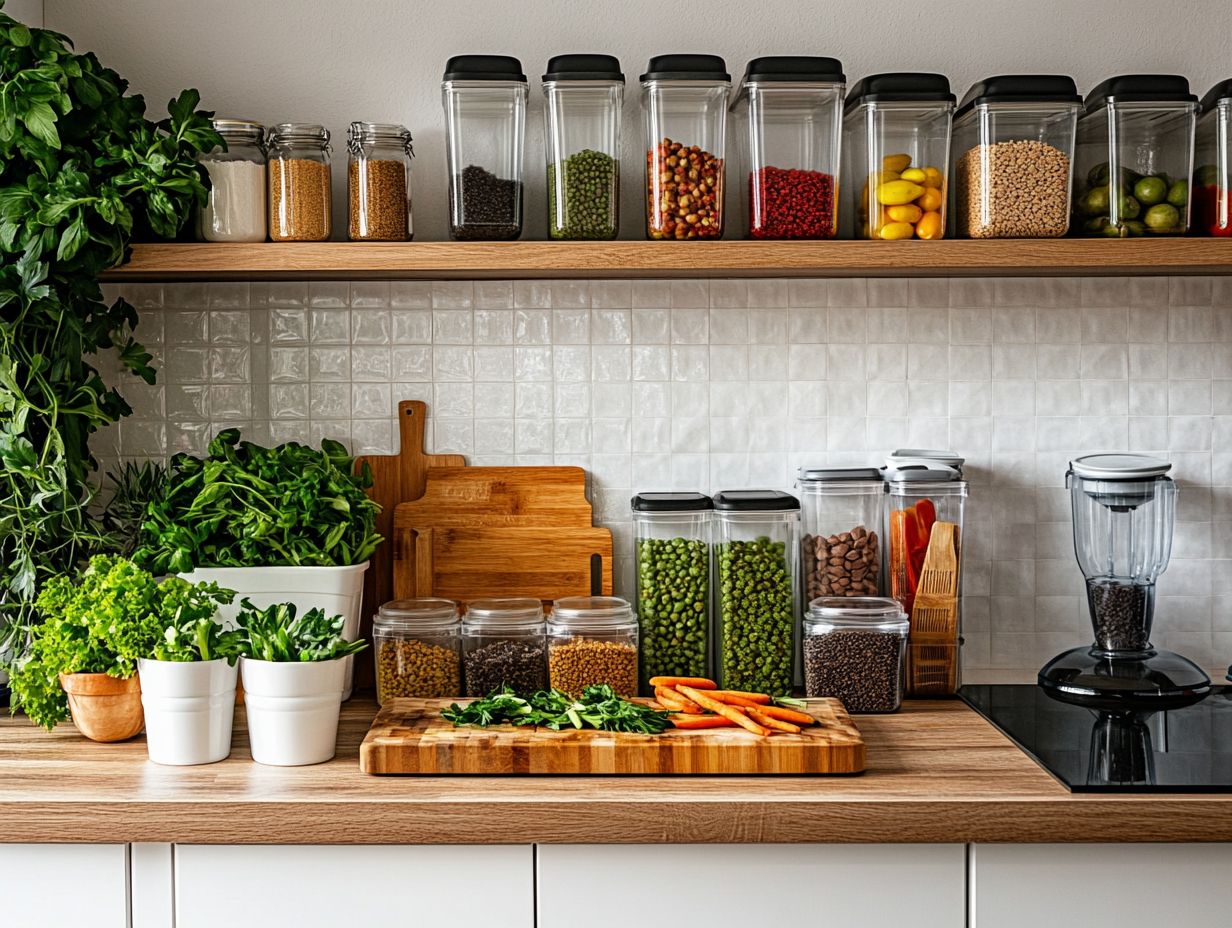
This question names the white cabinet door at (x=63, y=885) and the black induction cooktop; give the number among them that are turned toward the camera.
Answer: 2

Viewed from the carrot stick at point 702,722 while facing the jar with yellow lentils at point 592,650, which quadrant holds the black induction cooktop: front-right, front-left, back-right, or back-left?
back-right

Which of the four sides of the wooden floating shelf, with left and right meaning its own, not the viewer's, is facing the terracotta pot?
right

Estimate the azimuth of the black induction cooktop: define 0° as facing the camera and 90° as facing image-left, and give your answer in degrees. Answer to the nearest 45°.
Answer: approximately 0°

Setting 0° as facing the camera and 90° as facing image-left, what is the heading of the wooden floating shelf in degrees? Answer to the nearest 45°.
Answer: approximately 0°

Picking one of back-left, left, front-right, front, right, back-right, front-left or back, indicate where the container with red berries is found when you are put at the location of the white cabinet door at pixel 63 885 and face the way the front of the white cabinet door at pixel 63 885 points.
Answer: left

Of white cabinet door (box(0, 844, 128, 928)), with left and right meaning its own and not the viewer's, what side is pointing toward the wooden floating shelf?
left

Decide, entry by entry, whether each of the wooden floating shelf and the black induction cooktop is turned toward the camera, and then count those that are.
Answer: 2
